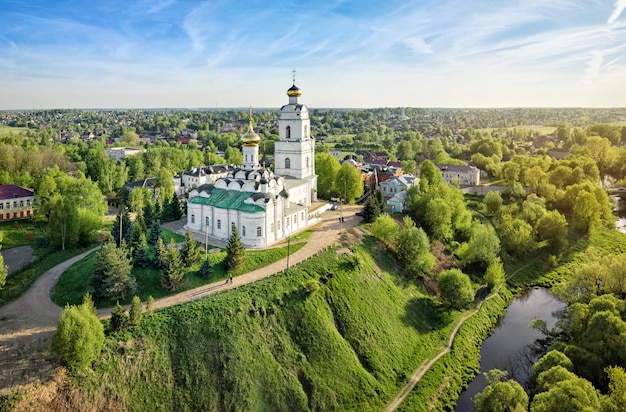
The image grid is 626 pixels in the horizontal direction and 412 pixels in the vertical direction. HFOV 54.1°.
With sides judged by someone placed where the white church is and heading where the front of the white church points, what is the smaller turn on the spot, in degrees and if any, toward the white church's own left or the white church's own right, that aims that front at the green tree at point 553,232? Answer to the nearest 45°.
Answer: approximately 45° to the white church's own right

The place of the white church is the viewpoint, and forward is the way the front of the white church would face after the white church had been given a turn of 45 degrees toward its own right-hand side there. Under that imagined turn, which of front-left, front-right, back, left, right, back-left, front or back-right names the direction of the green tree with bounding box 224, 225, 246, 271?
right

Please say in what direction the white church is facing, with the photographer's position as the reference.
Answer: facing away from the viewer and to the right of the viewer

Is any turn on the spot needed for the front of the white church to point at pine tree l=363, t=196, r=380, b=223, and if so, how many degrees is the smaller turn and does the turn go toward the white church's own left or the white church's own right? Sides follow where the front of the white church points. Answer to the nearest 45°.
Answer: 0° — it already faces it

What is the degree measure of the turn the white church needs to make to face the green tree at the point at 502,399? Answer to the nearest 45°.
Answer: approximately 90° to its right

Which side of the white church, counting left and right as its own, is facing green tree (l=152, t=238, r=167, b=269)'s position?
back

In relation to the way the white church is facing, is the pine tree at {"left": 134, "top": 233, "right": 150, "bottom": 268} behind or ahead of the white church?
behind

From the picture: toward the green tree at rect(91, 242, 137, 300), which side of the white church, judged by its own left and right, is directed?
back
